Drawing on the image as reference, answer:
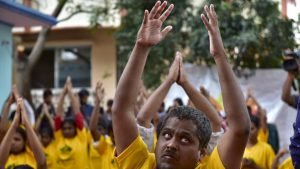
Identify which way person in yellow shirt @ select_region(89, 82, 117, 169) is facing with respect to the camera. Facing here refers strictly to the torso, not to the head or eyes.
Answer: toward the camera

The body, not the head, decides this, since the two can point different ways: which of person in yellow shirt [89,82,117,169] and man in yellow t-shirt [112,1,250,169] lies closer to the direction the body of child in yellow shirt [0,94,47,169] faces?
the man in yellow t-shirt

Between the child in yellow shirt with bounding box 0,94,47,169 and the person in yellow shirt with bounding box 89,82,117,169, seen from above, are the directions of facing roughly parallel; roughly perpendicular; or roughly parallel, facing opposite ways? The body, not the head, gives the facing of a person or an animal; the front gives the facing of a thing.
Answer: roughly parallel

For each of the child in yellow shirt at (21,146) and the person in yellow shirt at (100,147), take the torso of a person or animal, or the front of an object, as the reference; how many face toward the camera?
2

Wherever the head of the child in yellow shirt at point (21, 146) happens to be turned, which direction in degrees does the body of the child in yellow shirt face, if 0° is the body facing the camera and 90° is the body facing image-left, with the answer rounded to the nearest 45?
approximately 0°

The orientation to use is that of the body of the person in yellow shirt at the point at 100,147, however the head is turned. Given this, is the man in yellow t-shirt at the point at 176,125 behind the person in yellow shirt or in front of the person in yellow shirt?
in front

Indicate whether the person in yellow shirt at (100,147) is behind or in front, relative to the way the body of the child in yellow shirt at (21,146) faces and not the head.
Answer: behind

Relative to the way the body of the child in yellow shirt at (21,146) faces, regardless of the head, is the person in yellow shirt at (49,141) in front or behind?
behind

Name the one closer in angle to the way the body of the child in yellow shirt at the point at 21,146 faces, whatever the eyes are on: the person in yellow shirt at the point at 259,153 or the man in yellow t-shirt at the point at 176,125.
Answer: the man in yellow t-shirt

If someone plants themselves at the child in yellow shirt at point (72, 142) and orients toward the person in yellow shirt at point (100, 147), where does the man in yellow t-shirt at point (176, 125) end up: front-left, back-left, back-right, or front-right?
front-right

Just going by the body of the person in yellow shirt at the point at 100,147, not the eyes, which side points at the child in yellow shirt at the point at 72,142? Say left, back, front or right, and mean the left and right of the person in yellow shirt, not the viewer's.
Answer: right
